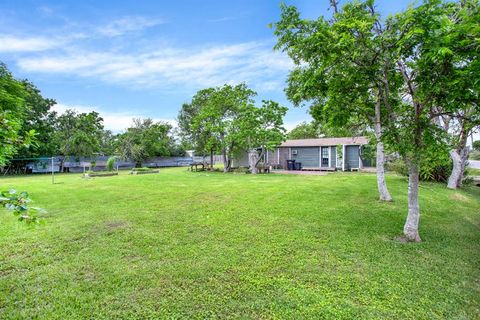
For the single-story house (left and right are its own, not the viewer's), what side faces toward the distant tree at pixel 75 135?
right

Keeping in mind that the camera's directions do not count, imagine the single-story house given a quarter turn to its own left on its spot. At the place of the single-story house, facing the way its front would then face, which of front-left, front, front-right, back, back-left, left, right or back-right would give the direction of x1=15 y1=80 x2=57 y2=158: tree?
back

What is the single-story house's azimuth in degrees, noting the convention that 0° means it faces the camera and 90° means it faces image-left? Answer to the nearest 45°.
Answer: approximately 0°

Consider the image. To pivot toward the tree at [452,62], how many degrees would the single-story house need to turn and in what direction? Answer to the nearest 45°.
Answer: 0° — it already faces it

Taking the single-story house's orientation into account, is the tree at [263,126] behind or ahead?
ahead

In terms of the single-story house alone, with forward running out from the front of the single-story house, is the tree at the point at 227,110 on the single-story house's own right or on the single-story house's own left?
on the single-story house's own right

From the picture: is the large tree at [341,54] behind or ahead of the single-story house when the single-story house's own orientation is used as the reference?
ahead

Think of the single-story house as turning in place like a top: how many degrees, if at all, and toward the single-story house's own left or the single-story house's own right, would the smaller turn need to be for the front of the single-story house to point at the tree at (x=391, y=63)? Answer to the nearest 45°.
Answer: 0° — it already faces it

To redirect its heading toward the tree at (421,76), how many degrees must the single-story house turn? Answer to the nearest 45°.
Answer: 0° — it already faces it

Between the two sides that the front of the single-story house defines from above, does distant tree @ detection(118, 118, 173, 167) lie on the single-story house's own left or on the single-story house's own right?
on the single-story house's own right

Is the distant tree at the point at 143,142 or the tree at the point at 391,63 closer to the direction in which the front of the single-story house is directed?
the tree
